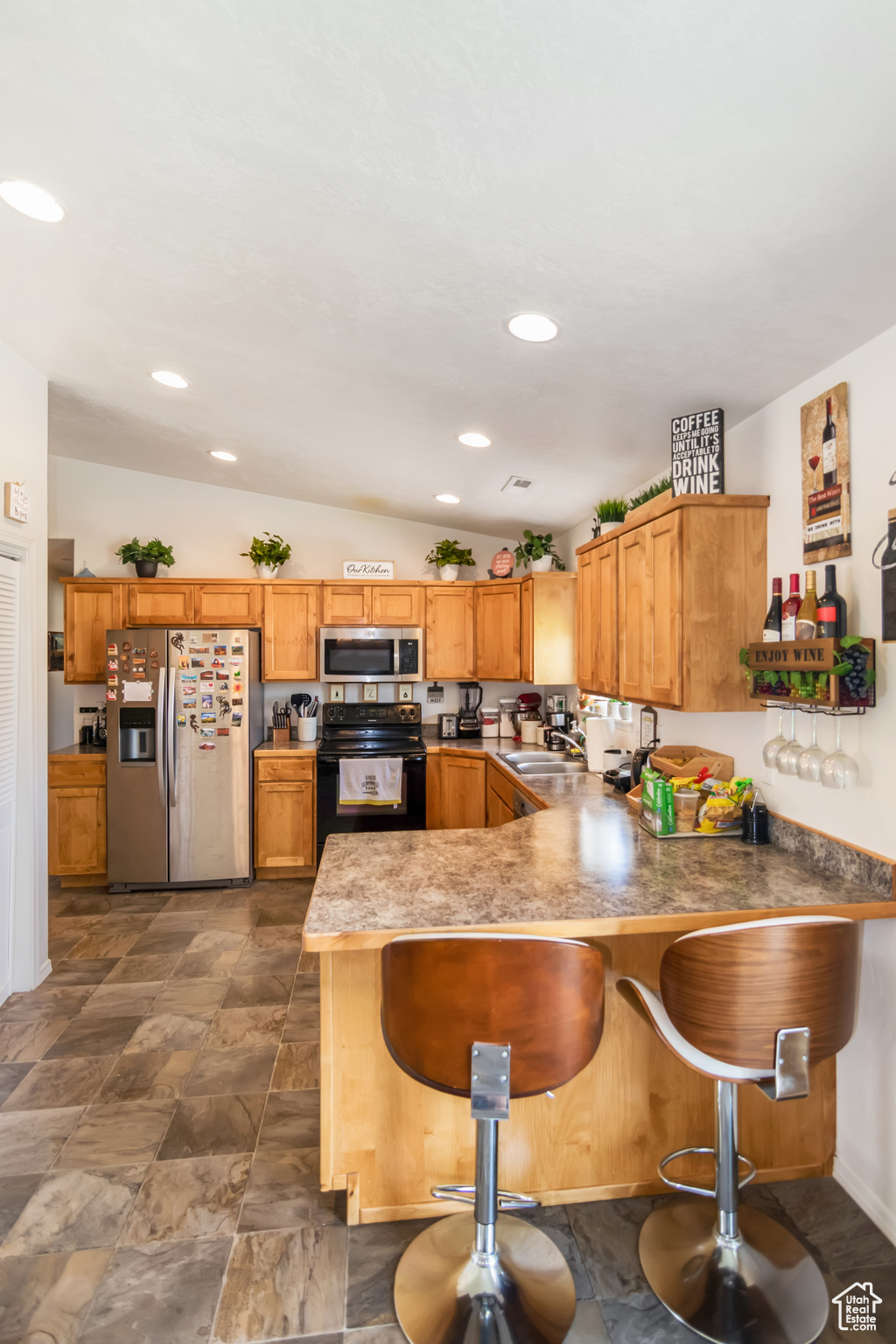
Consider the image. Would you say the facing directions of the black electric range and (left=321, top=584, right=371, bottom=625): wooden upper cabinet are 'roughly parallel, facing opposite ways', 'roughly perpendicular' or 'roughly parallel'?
roughly parallel

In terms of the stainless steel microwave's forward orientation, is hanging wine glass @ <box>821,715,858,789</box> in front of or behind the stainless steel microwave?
in front

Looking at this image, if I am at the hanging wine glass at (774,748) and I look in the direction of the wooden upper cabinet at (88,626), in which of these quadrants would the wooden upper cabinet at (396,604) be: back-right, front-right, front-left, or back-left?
front-right

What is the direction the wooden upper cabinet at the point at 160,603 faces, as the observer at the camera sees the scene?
facing the viewer

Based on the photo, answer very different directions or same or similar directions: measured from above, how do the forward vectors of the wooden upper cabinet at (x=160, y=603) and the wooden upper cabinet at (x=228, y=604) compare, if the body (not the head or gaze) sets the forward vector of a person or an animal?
same or similar directions

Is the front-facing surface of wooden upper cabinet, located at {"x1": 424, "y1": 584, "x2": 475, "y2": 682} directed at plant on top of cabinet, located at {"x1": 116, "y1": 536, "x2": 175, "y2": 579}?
no

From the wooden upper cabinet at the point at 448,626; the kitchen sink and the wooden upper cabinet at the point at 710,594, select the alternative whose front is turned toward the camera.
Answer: the wooden upper cabinet at the point at 448,626

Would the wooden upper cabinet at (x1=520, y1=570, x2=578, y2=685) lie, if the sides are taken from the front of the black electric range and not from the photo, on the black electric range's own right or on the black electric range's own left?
on the black electric range's own left

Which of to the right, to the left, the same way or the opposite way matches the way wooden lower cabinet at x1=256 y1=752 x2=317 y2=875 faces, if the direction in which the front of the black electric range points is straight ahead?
the same way

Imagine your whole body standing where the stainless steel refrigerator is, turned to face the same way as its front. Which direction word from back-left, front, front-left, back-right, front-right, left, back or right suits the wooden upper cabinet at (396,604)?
left

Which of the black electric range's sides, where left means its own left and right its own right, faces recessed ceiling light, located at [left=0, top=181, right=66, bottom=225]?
front

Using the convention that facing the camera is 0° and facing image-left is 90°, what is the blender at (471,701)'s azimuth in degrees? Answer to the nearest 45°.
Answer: approximately 0°

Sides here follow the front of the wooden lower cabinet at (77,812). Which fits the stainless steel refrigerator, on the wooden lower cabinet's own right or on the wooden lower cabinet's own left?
on the wooden lower cabinet's own left

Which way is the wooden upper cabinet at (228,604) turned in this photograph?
toward the camera

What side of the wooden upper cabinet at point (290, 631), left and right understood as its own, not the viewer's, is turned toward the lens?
front
